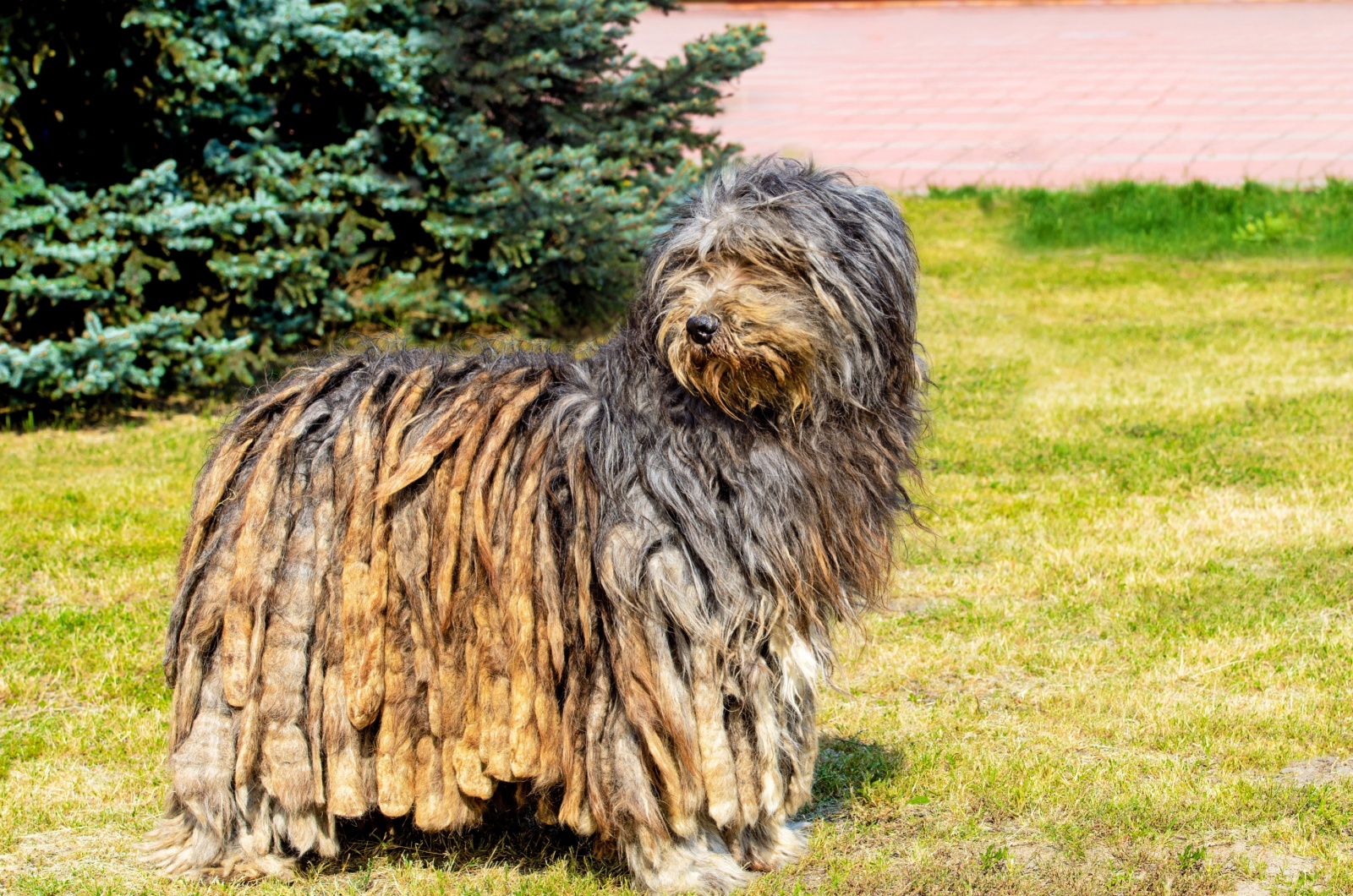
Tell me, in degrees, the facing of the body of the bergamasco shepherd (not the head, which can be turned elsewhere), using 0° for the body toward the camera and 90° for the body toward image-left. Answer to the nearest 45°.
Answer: approximately 270°
